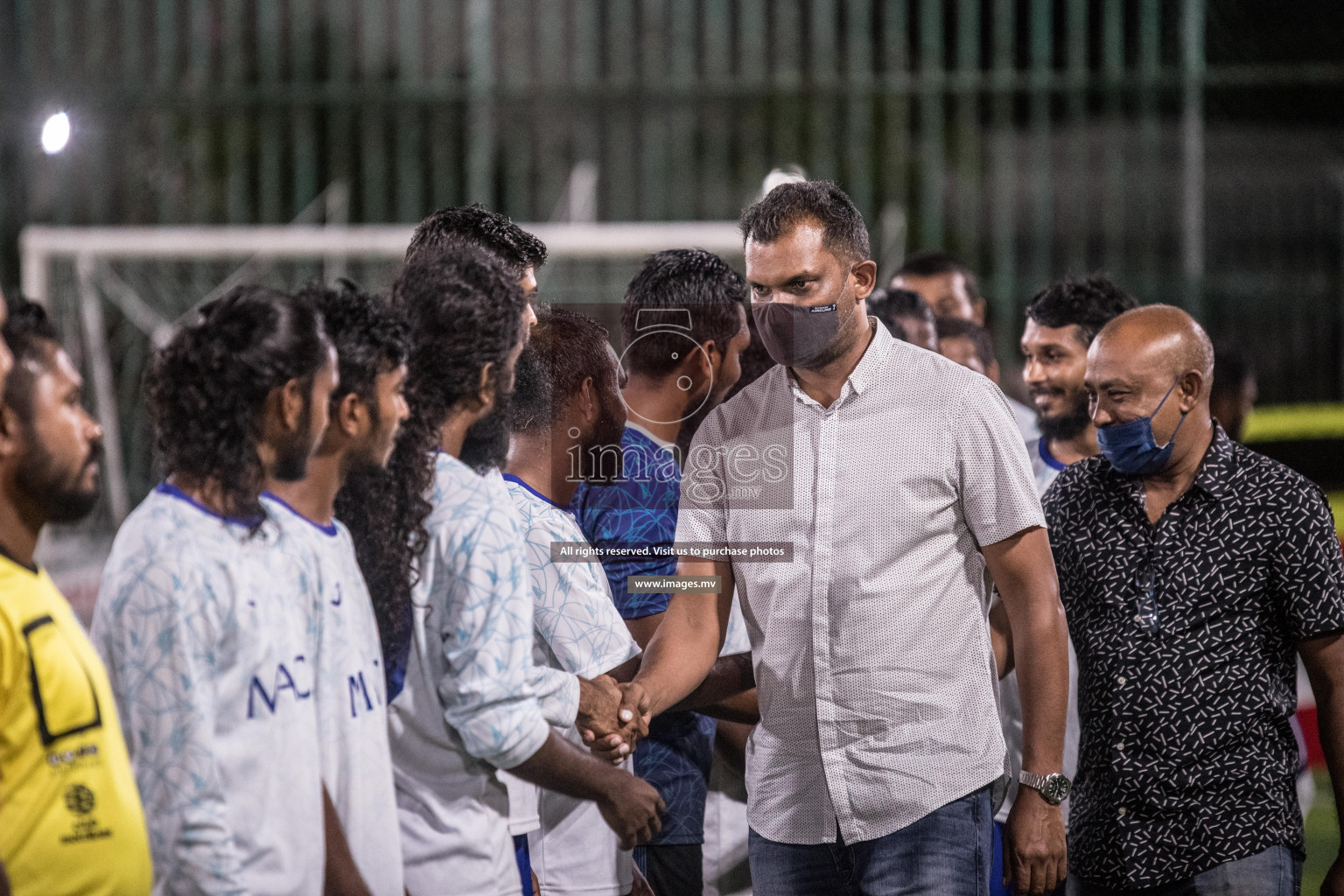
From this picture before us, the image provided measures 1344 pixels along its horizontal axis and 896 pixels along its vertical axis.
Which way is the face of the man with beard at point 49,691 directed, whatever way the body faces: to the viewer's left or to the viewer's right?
to the viewer's right

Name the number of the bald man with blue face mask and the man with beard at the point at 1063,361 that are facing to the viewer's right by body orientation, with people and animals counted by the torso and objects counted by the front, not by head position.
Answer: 0

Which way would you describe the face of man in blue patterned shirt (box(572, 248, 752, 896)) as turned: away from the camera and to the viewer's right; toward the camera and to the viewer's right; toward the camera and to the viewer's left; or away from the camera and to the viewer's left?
away from the camera and to the viewer's right

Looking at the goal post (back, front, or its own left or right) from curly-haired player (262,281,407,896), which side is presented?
front

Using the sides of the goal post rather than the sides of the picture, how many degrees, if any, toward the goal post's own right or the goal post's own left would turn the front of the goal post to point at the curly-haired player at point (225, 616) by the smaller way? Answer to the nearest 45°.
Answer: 0° — it already faces them

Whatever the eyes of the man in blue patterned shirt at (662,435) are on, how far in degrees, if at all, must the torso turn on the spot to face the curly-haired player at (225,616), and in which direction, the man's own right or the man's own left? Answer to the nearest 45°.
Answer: approximately 180°

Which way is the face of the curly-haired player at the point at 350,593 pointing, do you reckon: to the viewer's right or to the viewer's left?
to the viewer's right

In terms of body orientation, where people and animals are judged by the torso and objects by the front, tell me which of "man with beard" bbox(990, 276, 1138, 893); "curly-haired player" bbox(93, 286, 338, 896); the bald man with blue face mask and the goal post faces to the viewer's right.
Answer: the curly-haired player
